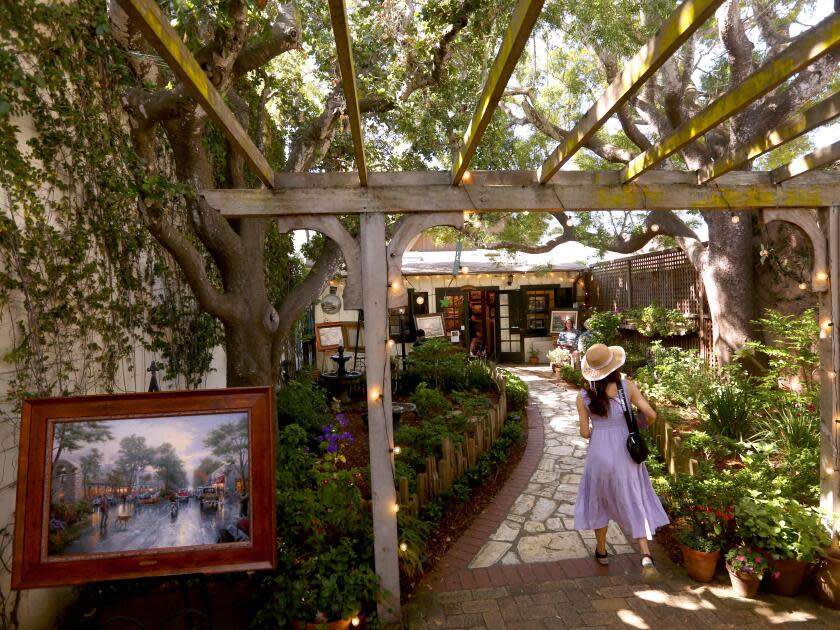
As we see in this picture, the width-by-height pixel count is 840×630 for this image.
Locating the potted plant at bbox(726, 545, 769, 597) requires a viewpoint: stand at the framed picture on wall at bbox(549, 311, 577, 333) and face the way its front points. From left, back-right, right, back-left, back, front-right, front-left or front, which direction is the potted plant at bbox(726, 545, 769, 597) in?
front

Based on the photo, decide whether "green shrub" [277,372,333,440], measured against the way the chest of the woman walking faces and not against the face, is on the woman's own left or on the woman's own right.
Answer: on the woman's own left

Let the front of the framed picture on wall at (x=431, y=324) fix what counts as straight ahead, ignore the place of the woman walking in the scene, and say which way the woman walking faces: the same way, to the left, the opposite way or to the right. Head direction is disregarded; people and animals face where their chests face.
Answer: the opposite way

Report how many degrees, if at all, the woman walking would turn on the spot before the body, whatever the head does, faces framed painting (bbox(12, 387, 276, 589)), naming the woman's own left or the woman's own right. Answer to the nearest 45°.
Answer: approximately 135° to the woman's own left

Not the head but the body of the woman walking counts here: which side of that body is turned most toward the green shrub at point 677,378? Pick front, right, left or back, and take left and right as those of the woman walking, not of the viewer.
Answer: front

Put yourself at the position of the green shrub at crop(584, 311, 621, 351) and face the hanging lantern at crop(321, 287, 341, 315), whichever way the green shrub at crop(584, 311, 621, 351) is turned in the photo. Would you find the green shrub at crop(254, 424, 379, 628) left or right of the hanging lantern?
left

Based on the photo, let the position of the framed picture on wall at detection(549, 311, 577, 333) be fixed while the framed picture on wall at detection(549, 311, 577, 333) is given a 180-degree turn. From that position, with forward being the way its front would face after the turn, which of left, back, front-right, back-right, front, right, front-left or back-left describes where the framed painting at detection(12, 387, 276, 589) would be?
back

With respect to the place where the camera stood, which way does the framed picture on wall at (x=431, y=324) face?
facing the viewer

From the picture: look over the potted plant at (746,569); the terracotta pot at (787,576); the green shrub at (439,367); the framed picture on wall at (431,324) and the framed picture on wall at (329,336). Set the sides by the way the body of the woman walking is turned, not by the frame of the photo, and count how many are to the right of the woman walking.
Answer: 2

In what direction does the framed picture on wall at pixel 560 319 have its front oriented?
toward the camera

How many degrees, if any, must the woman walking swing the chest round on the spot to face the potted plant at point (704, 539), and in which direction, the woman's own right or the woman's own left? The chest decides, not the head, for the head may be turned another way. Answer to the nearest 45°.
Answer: approximately 90° to the woman's own right

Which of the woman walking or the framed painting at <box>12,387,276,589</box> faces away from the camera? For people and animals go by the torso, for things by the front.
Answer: the woman walking

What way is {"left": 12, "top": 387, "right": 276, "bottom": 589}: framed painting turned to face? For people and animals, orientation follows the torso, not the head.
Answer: toward the camera

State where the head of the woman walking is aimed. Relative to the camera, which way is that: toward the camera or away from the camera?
away from the camera

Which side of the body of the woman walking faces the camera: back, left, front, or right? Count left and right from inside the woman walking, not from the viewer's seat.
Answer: back

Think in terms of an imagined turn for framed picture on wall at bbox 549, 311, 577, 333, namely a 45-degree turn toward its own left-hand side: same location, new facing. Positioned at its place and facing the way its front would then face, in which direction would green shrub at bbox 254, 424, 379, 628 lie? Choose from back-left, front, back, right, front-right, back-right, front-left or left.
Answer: front-right

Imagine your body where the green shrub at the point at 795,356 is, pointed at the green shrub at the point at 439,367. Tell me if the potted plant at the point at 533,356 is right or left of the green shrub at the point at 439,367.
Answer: right
